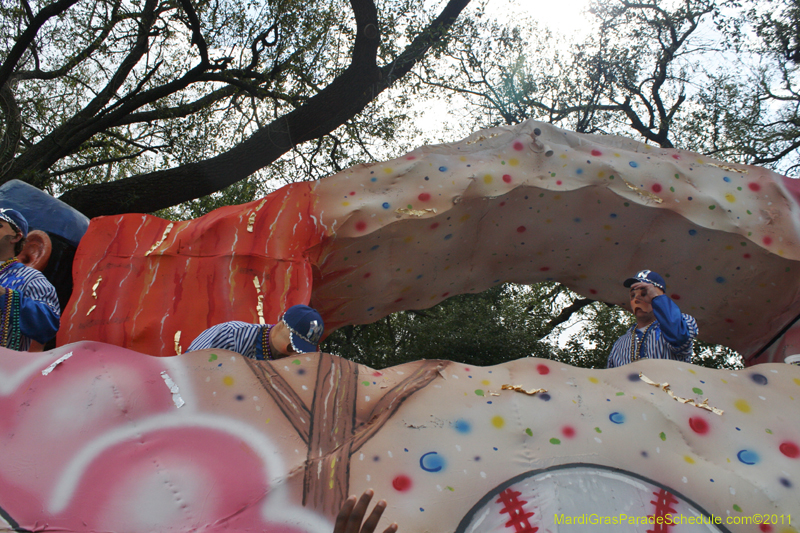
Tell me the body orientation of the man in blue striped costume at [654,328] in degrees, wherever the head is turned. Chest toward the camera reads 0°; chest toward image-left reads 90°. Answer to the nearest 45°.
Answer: approximately 45°

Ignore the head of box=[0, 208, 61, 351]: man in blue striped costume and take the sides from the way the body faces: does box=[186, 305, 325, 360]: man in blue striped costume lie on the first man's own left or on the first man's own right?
on the first man's own left

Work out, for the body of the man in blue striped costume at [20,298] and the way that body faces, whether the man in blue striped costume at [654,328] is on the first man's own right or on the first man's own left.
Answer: on the first man's own left
